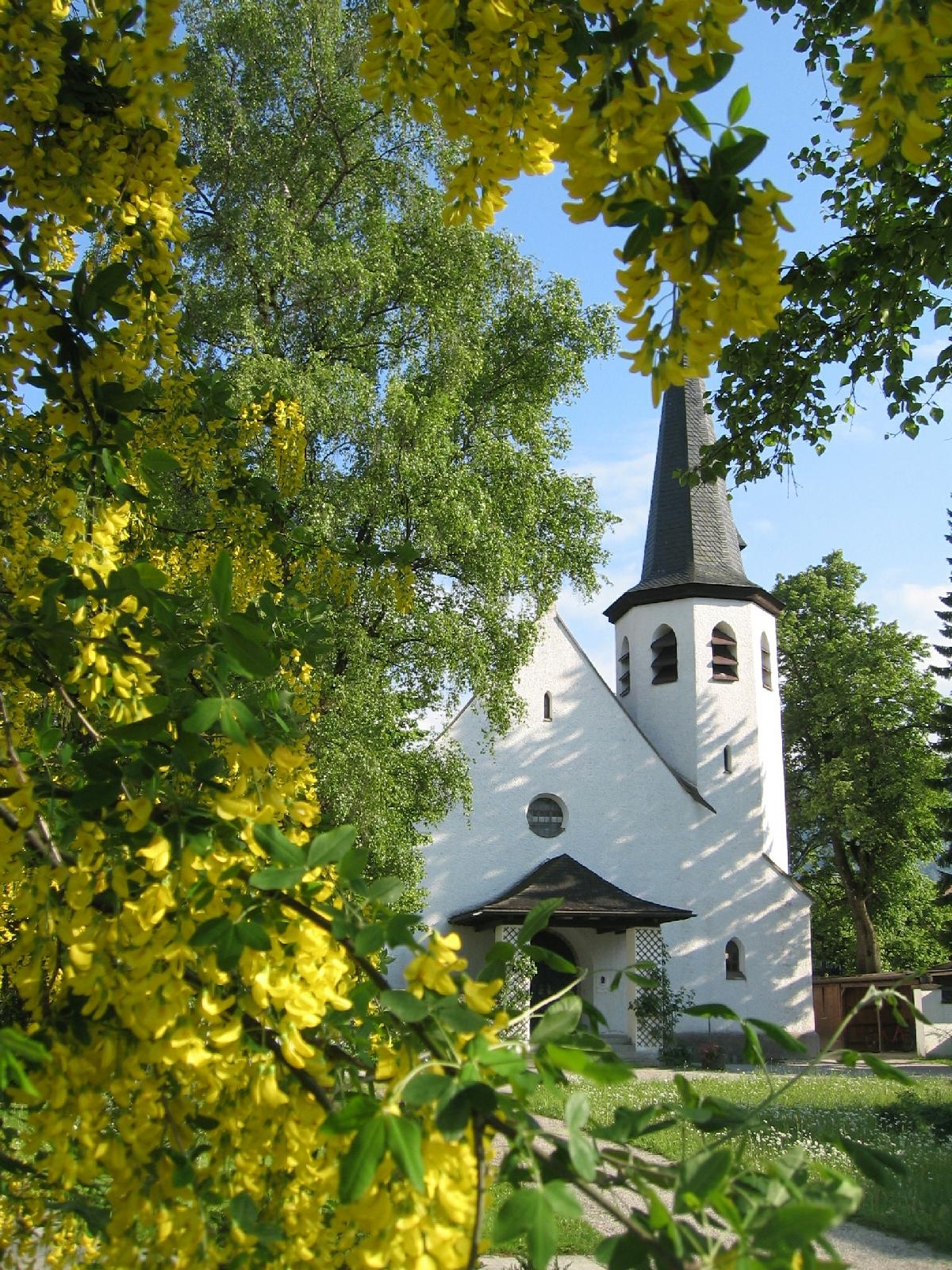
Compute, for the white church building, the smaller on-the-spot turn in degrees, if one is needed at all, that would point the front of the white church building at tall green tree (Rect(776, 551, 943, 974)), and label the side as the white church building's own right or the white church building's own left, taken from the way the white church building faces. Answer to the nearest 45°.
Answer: approximately 135° to the white church building's own left

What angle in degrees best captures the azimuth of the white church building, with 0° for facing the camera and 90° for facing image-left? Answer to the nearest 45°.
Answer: approximately 0°
